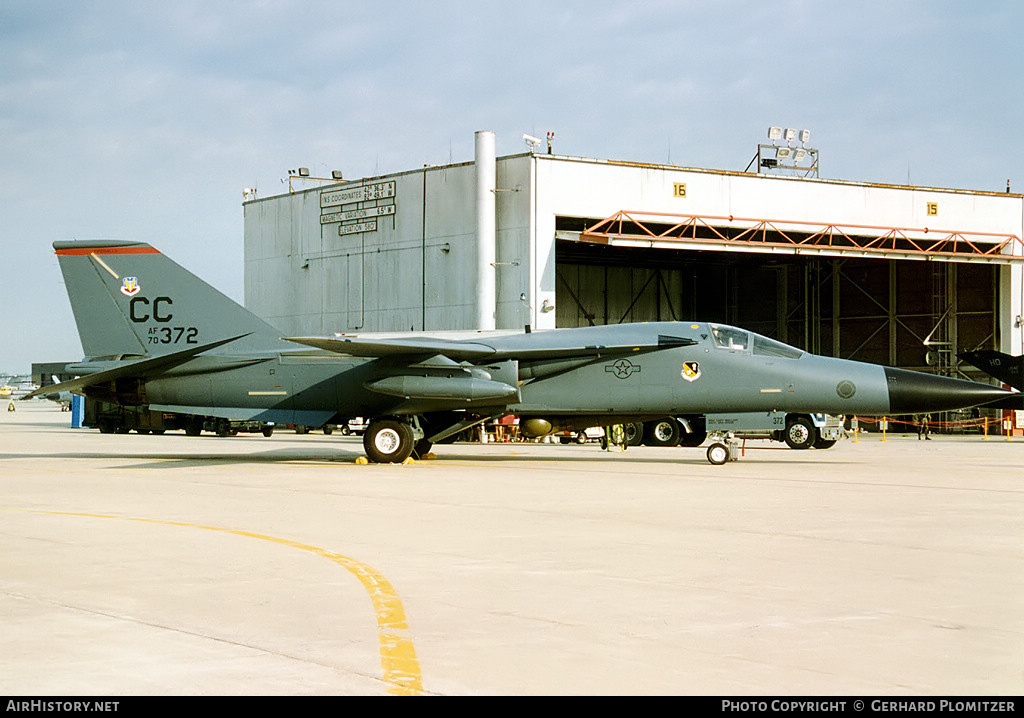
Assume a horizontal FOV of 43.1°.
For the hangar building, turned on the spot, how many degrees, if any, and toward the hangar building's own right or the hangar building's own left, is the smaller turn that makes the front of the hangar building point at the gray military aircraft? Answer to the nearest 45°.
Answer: approximately 45° to the hangar building's own right

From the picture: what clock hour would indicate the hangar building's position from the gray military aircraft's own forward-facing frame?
The hangar building is roughly at 9 o'clock from the gray military aircraft.

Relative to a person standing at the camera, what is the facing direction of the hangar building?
facing the viewer and to the right of the viewer

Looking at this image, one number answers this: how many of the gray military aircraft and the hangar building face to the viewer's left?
0

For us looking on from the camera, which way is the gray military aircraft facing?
facing to the right of the viewer

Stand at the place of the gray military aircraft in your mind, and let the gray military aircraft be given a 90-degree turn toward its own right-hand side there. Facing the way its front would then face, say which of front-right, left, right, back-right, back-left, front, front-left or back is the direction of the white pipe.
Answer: back
